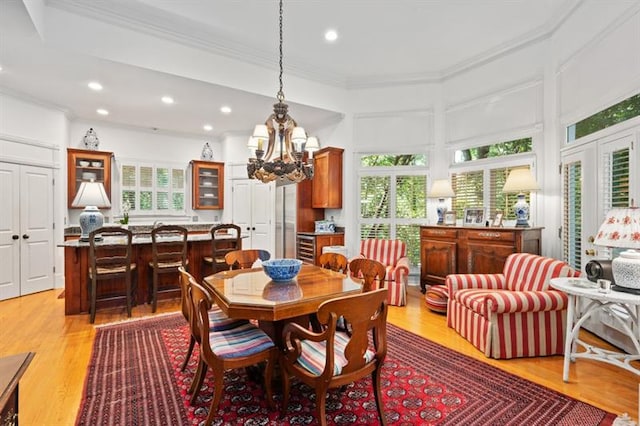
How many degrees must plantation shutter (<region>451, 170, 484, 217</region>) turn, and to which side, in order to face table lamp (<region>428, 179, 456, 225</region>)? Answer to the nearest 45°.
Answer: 0° — it already faces it

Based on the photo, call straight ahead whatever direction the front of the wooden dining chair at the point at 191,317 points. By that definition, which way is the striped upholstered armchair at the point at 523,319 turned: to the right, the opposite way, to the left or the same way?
the opposite way

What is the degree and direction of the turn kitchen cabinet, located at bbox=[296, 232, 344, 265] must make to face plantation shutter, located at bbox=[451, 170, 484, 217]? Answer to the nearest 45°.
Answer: approximately 135° to its left

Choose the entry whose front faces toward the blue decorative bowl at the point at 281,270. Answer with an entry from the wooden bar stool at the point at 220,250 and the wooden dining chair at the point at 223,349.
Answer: the wooden dining chair at the point at 223,349

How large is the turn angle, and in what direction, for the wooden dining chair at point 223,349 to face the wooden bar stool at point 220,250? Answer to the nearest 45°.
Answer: approximately 45° to its left

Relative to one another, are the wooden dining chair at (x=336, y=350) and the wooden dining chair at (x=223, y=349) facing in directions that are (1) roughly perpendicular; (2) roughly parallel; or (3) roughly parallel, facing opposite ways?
roughly perpendicular

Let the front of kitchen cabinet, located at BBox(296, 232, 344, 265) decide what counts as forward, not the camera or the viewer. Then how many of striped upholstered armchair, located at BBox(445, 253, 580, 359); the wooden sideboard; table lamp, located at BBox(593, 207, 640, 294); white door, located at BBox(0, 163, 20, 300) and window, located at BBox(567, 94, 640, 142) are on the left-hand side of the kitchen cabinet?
4

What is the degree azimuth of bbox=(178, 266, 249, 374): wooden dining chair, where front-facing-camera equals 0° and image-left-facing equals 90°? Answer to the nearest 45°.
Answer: approximately 270°
